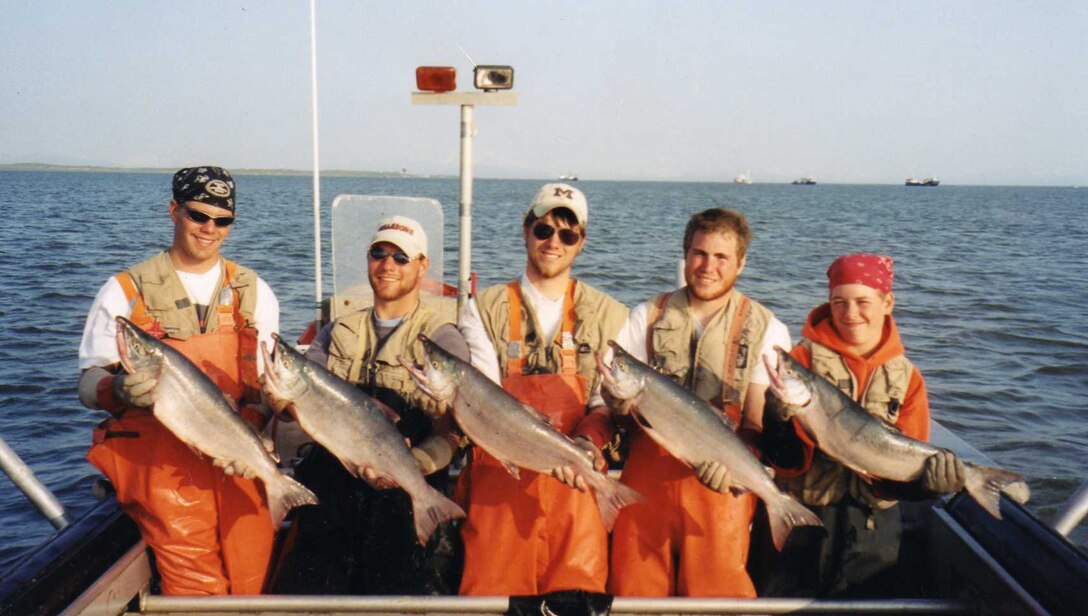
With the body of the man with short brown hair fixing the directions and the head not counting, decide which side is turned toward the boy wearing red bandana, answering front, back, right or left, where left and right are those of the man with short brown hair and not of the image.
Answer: left

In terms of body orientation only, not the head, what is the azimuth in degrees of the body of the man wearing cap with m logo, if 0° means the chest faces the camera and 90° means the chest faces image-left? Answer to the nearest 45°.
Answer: approximately 0°

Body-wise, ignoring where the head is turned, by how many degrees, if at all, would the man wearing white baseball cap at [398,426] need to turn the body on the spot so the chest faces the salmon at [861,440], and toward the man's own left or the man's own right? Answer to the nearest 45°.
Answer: approximately 45° to the man's own left

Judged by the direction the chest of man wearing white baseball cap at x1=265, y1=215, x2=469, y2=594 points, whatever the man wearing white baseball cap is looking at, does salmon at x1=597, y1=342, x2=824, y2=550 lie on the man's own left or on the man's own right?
on the man's own left

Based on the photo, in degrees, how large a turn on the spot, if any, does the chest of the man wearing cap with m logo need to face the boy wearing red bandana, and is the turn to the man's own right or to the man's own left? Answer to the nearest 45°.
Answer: approximately 90° to the man's own left

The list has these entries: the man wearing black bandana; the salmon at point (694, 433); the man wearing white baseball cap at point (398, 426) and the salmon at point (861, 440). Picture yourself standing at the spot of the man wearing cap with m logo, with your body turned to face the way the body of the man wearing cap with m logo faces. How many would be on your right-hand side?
2

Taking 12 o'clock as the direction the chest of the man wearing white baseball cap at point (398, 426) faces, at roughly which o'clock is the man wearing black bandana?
The man wearing black bandana is roughly at 3 o'clock from the man wearing white baseball cap.
